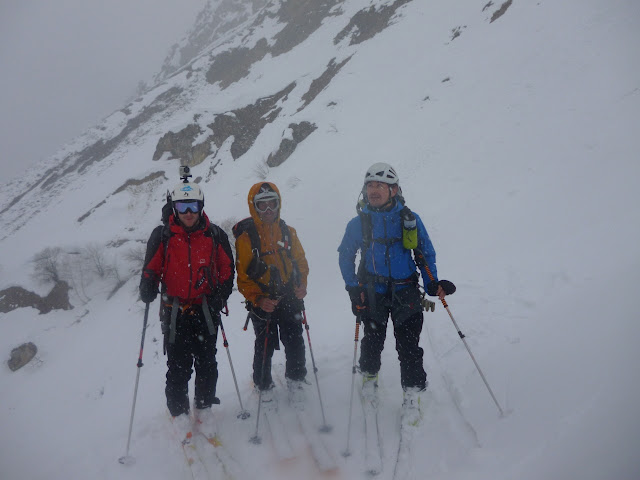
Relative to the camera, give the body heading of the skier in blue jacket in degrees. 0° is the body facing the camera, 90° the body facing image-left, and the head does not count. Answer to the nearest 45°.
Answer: approximately 0°
